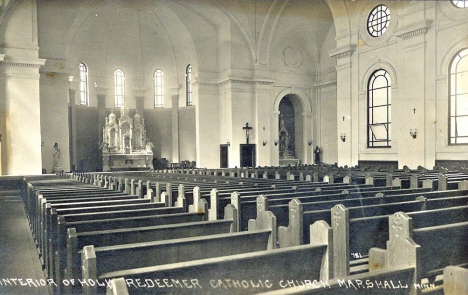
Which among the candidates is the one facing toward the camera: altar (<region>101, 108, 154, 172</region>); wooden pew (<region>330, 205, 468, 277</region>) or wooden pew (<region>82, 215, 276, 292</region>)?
the altar

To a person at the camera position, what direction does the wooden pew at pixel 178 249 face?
facing away from the viewer and to the left of the viewer

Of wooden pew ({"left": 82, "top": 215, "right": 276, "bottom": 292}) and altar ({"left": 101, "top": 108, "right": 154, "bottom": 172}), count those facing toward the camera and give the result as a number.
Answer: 1

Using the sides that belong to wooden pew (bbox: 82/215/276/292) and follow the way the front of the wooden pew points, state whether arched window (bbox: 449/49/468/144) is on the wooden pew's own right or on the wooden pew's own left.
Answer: on the wooden pew's own right

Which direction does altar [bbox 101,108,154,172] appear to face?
toward the camera

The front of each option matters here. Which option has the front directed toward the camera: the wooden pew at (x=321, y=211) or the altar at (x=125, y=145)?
the altar

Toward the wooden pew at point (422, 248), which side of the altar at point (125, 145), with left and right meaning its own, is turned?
front

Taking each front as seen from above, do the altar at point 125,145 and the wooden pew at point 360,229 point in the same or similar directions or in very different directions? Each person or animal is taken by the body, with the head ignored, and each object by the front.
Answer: very different directions

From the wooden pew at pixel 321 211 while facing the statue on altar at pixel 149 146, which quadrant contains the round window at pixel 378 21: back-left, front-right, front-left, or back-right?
front-right

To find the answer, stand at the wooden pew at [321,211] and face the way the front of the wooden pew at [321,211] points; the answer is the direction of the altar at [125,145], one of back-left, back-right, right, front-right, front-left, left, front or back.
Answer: front

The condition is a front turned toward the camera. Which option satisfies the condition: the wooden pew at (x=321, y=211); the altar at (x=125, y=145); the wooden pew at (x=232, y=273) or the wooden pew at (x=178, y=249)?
the altar

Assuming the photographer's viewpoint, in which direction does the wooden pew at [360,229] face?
facing away from the viewer and to the left of the viewer

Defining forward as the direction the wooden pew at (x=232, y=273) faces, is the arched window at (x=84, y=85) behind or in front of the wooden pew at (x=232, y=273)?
in front

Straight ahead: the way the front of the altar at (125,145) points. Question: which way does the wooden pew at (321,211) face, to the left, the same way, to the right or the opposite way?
the opposite way

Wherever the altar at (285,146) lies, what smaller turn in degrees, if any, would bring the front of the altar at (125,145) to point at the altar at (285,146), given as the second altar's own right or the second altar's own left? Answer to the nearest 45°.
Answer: approximately 90° to the second altar's own left

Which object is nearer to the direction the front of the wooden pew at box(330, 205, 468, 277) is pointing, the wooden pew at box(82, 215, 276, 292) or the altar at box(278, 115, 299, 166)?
the altar

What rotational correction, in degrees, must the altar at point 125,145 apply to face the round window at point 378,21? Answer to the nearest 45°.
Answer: approximately 45° to its left

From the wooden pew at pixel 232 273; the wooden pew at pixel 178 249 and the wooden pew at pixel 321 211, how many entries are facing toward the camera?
0

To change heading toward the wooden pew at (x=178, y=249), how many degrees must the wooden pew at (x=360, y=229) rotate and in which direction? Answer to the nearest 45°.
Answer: approximately 90° to its left

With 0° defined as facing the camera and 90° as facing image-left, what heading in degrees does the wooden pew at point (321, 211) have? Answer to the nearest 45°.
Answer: approximately 135°

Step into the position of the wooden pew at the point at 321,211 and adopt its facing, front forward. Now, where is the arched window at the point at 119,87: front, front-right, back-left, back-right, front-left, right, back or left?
front

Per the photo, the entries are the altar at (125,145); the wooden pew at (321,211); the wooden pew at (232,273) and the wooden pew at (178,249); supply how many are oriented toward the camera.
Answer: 1

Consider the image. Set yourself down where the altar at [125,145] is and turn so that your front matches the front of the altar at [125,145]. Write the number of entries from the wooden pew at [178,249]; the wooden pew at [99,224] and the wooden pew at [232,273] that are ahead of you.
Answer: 3
